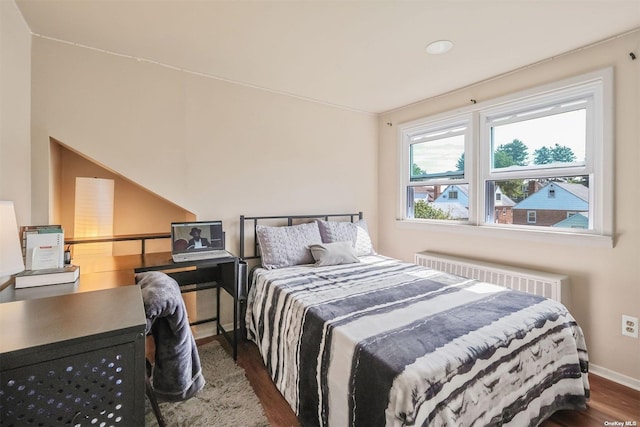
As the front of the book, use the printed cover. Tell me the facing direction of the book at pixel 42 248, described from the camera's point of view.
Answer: facing the viewer

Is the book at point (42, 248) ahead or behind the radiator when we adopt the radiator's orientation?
ahead

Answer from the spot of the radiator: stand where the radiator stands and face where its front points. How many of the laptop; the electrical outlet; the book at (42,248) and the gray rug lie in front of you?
3

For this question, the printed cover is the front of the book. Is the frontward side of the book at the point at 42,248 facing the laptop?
no

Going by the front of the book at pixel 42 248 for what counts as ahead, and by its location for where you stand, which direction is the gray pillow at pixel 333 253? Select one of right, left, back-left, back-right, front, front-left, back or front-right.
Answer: left

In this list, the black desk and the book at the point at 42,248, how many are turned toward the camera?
2

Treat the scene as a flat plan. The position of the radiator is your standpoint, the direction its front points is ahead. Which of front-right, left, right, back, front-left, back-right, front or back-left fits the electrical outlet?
back-left

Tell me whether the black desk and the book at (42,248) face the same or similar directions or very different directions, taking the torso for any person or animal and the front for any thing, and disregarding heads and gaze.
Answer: same or similar directions

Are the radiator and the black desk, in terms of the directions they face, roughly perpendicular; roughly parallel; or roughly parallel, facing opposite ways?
roughly perpendicular

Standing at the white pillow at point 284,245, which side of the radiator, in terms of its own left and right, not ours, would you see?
front

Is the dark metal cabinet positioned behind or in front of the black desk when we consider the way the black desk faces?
in front

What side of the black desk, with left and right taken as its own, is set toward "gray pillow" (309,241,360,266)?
left

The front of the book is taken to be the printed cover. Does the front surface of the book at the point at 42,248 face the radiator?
no
